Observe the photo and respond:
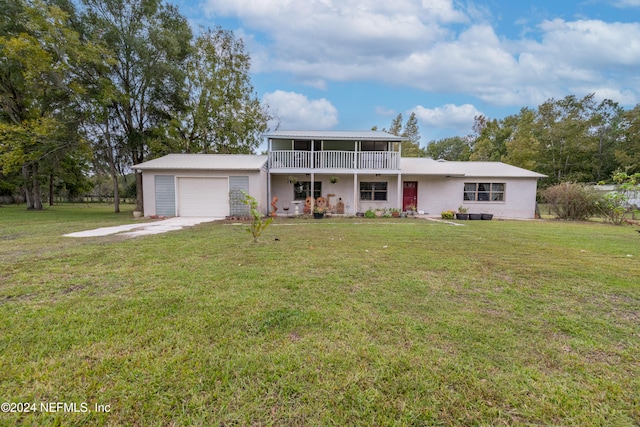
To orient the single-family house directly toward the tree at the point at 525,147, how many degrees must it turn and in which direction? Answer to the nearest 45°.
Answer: approximately 135° to its left

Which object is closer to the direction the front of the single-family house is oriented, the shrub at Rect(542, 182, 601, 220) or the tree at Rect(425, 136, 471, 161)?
the shrub

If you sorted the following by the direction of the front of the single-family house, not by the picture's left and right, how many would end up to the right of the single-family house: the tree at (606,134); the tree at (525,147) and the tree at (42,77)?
1

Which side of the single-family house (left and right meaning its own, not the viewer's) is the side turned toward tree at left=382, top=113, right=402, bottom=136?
back

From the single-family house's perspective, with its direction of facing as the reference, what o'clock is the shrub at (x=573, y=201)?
The shrub is roughly at 9 o'clock from the single-family house.

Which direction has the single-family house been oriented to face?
toward the camera

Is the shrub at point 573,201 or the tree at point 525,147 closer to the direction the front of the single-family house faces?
the shrub

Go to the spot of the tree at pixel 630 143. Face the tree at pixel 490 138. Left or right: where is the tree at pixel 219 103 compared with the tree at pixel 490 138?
left

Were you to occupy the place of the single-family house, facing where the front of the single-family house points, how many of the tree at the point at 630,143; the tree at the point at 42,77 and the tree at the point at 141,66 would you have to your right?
2

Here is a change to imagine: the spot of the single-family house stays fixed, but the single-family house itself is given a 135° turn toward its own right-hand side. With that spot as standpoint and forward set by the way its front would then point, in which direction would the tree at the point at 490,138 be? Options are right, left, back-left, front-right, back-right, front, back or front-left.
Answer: right

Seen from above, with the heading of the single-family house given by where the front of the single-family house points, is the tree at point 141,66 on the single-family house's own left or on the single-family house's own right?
on the single-family house's own right

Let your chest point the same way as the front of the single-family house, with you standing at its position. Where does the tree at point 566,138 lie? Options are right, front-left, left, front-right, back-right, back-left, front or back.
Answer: back-left

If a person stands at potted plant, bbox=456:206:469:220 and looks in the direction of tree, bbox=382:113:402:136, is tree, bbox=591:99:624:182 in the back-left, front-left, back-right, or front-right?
front-right
